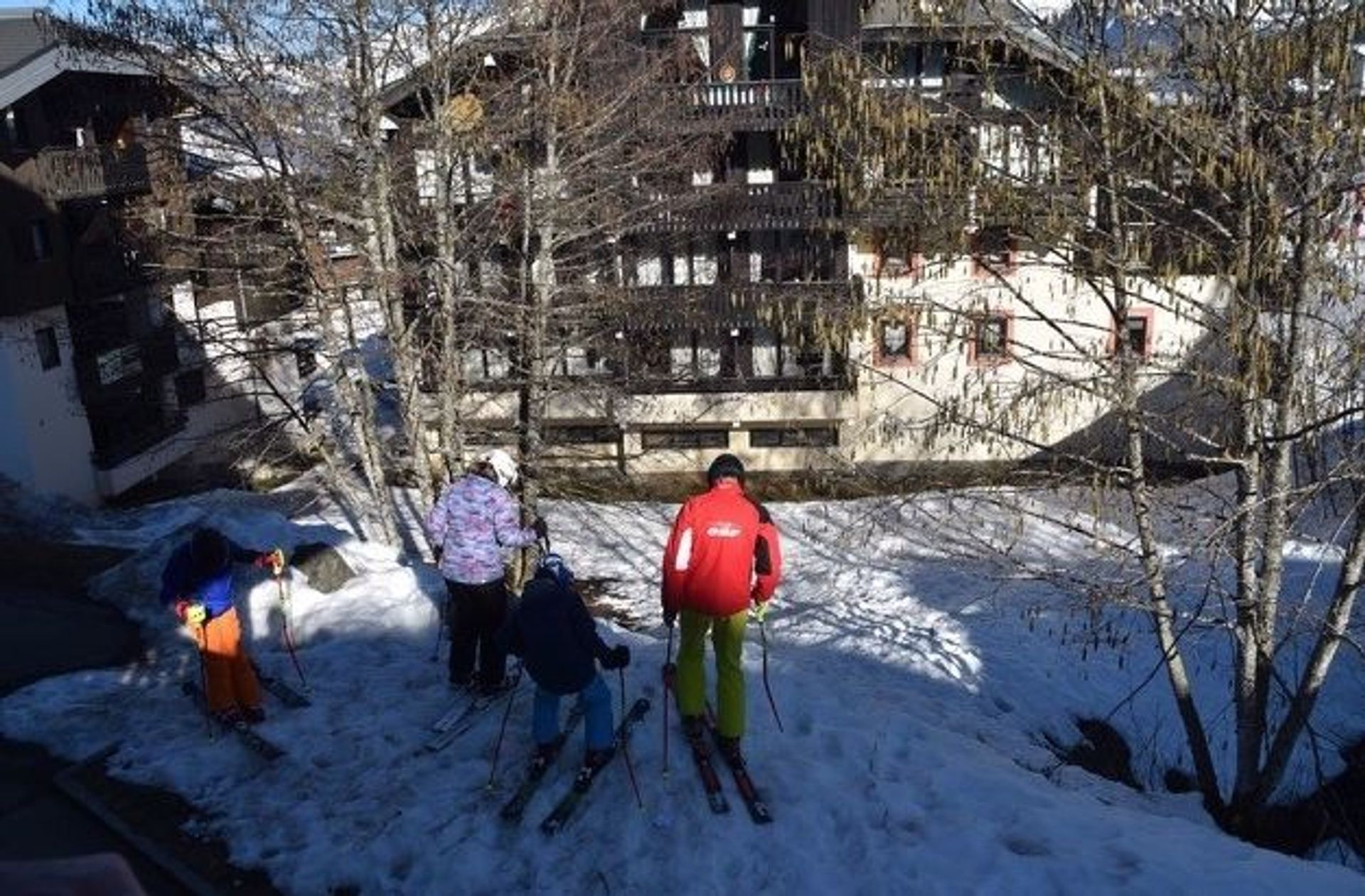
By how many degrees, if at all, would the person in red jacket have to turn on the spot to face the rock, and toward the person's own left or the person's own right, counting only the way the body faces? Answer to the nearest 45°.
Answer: approximately 45° to the person's own left

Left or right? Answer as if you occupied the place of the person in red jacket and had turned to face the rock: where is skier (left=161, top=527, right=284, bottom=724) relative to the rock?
left

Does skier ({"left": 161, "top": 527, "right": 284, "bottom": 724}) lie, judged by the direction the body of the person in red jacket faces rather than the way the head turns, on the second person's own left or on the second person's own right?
on the second person's own left

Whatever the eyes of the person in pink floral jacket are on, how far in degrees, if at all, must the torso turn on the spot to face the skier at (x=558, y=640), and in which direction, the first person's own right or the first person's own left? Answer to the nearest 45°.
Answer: approximately 135° to the first person's own right

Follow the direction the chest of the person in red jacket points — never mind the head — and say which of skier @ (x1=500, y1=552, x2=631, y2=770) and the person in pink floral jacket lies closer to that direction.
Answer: the person in pink floral jacket

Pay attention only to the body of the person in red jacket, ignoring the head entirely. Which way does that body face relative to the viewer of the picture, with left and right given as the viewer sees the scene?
facing away from the viewer

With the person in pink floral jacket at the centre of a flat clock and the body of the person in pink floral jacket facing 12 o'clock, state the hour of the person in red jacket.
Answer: The person in red jacket is roughly at 3 o'clock from the person in pink floral jacket.

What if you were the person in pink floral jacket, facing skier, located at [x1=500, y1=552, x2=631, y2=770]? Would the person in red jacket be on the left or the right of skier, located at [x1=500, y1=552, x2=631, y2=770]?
left

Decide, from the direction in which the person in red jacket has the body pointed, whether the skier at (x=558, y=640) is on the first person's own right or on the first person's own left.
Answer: on the first person's own left

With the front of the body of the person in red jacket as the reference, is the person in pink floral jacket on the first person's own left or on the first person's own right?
on the first person's own left

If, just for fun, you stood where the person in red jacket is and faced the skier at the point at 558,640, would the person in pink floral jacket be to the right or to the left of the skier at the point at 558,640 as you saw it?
right

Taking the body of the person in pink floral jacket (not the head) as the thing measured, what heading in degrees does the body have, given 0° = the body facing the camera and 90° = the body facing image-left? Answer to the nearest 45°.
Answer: approximately 225°
